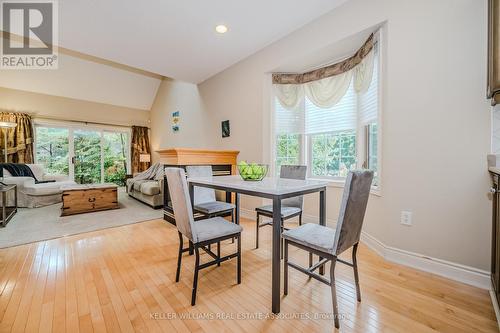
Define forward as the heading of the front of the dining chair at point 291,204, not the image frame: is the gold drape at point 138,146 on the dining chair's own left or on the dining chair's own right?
on the dining chair's own right

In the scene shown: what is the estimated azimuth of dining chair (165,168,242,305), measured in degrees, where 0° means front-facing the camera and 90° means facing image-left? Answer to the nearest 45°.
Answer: approximately 225°

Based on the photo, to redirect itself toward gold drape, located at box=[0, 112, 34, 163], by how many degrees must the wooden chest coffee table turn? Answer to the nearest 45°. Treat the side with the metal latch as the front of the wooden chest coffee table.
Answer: approximately 135° to its right

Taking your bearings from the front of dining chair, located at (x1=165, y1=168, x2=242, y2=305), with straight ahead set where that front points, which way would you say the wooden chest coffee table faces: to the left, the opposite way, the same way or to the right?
to the right

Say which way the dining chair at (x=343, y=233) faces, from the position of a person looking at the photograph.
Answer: facing away from the viewer and to the left of the viewer

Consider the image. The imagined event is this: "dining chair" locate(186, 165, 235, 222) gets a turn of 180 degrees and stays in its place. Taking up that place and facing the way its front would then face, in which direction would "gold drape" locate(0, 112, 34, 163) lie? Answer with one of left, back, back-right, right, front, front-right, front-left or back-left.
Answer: front

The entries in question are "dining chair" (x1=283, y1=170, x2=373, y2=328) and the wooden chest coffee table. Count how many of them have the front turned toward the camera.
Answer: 1

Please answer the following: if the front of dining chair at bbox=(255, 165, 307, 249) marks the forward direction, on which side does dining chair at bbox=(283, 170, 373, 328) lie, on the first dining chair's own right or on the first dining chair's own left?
on the first dining chair's own left

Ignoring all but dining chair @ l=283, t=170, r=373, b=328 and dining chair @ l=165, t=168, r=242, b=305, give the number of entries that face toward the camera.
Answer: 0

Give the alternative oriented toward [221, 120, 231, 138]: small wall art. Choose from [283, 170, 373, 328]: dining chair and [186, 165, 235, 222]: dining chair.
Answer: [283, 170, 373, 328]: dining chair

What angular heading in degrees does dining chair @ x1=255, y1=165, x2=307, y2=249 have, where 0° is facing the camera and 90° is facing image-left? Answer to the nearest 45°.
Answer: approximately 45°

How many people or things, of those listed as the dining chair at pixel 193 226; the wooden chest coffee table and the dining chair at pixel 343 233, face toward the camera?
1
